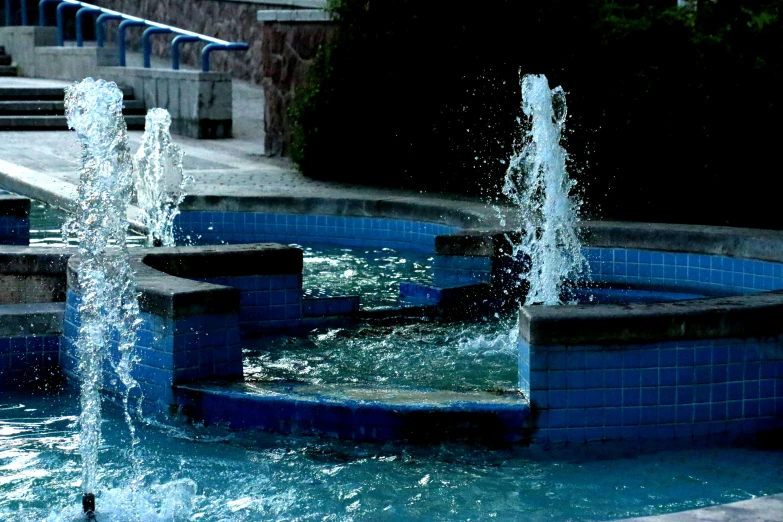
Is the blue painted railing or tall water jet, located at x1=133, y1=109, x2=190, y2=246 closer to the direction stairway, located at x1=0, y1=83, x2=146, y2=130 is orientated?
the tall water jet

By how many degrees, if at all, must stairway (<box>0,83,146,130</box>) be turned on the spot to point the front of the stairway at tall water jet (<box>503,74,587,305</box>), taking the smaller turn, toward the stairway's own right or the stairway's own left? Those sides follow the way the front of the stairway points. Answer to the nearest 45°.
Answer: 0° — it already faces it

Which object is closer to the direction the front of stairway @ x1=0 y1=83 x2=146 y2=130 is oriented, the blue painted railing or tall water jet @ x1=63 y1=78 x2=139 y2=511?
the tall water jet

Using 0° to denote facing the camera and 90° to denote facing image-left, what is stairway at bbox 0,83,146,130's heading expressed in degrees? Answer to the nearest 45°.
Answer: approximately 0°

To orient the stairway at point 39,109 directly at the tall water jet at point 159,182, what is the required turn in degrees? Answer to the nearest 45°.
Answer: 0° — it already faces it

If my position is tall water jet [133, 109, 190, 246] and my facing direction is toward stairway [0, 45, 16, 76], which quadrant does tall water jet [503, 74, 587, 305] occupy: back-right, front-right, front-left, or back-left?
back-right

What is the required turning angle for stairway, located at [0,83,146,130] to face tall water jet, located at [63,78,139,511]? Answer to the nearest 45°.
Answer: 0° — it already faces it

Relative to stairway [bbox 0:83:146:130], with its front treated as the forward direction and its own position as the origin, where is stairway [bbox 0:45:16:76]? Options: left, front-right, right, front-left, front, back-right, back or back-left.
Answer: back
